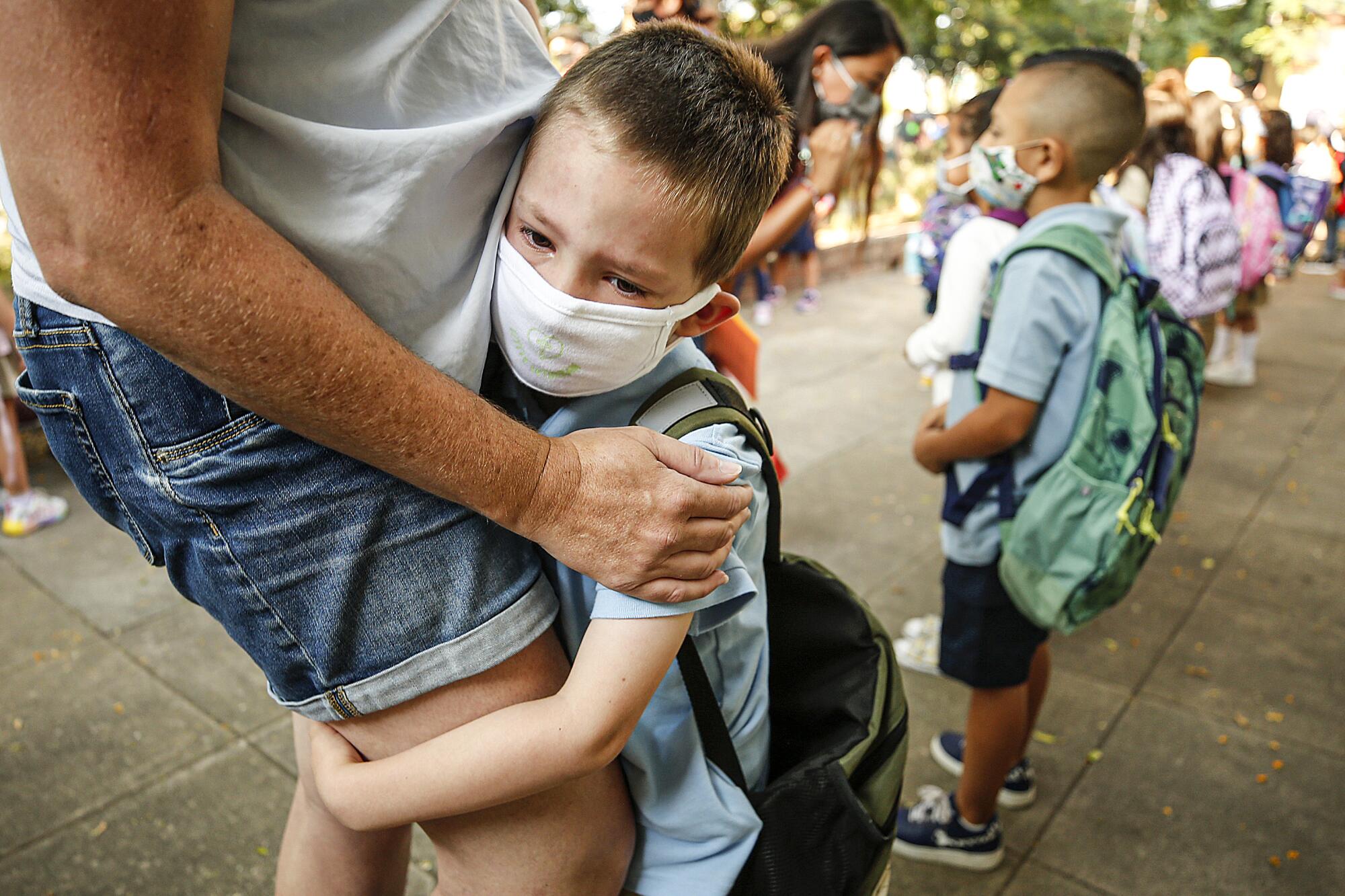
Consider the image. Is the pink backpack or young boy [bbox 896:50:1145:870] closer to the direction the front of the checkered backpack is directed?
the young boy

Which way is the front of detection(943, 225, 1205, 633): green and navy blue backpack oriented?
to the viewer's right

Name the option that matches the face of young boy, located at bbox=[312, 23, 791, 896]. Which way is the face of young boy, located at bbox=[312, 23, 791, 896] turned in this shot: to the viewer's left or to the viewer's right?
to the viewer's left

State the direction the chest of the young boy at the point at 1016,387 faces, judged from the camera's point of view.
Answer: to the viewer's left

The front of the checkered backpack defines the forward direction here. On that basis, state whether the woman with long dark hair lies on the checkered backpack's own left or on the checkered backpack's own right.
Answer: on the checkered backpack's own right

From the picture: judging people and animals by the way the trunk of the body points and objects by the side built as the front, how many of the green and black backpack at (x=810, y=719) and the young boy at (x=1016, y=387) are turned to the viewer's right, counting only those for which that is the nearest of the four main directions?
1

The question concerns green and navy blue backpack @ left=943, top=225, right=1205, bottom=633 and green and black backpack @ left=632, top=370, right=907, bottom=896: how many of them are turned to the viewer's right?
2

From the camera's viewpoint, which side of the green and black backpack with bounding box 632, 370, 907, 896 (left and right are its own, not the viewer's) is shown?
right

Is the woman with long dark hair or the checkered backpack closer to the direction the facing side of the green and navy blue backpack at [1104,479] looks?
the checkered backpack

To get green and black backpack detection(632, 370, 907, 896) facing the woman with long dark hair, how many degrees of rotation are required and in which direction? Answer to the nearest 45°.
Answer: approximately 90° to its left

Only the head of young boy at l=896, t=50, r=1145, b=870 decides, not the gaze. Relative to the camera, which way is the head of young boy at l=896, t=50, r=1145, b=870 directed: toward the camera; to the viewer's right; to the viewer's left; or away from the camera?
to the viewer's left

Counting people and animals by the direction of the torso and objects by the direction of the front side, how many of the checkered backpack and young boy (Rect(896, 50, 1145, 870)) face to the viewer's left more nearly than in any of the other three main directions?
1
